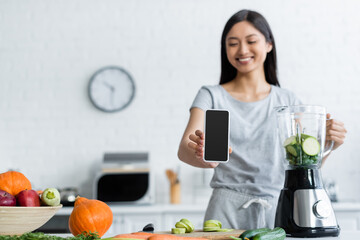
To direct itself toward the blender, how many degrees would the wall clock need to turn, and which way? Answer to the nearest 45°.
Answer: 0° — it already faces it

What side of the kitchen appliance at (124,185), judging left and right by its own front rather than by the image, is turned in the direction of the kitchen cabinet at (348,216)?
left

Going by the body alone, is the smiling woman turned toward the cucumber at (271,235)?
yes

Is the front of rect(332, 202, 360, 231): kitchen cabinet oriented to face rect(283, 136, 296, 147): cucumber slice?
yes
